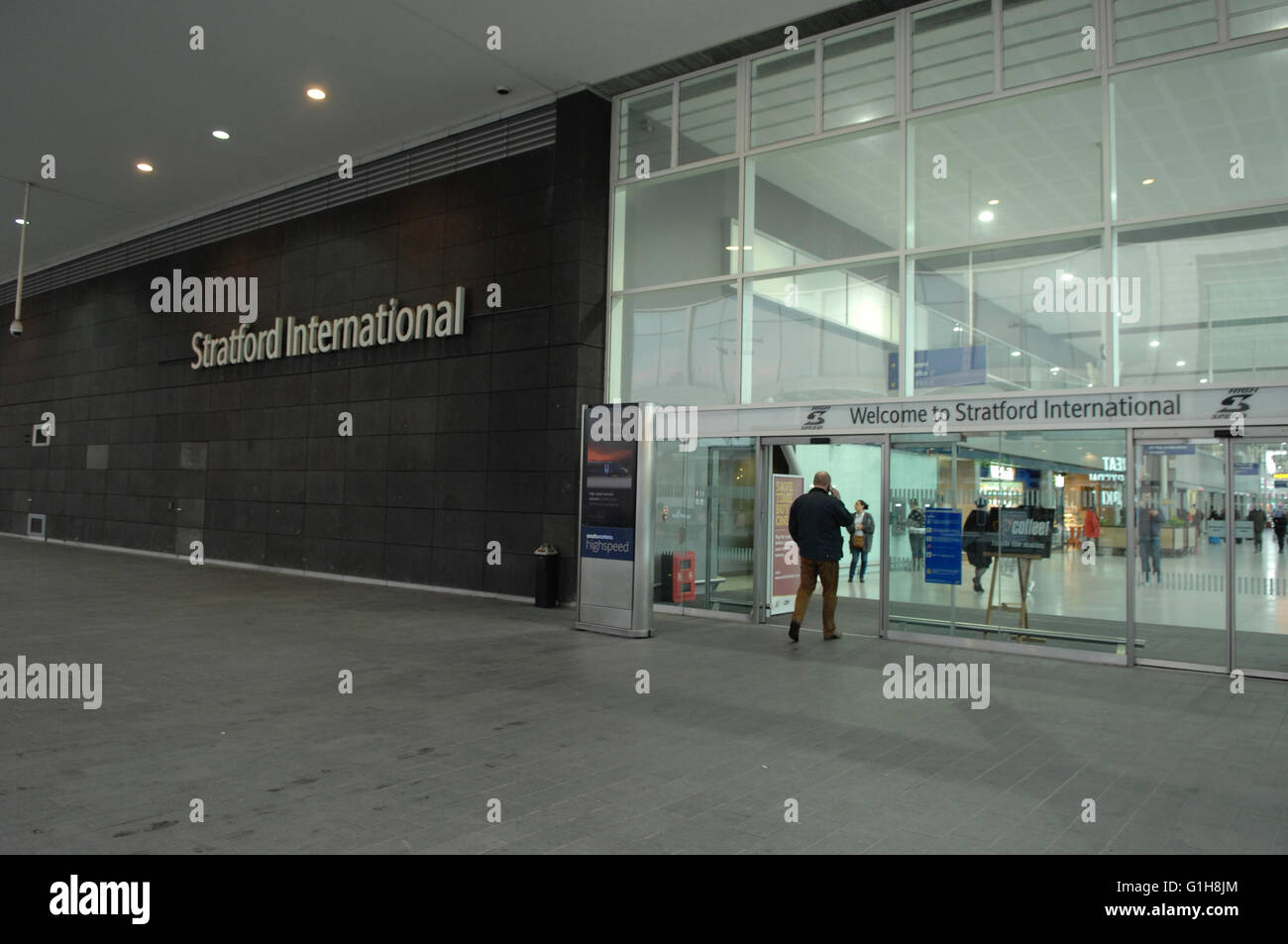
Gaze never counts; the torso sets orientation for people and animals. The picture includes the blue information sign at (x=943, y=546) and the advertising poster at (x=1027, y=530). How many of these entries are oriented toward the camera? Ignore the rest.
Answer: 2

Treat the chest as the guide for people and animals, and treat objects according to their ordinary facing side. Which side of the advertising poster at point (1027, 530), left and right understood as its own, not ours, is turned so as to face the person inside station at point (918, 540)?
right

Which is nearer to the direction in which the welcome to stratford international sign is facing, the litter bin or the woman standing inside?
the litter bin

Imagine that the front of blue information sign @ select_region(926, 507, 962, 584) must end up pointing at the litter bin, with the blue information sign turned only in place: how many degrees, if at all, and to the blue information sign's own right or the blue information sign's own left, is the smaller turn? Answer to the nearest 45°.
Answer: approximately 90° to the blue information sign's own right

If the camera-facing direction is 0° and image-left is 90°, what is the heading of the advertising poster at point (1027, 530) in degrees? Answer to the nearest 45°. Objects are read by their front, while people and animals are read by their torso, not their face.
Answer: approximately 0°

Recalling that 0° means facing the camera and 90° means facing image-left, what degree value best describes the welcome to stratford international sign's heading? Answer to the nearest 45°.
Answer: approximately 45°

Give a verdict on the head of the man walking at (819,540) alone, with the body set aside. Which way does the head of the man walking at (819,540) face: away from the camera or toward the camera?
away from the camera
